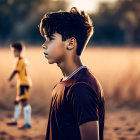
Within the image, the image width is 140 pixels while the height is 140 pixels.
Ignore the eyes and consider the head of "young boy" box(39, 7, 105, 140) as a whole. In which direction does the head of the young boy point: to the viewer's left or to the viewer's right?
to the viewer's left

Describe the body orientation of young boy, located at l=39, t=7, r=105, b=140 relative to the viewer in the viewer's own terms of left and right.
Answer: facing to the left of the viewer
